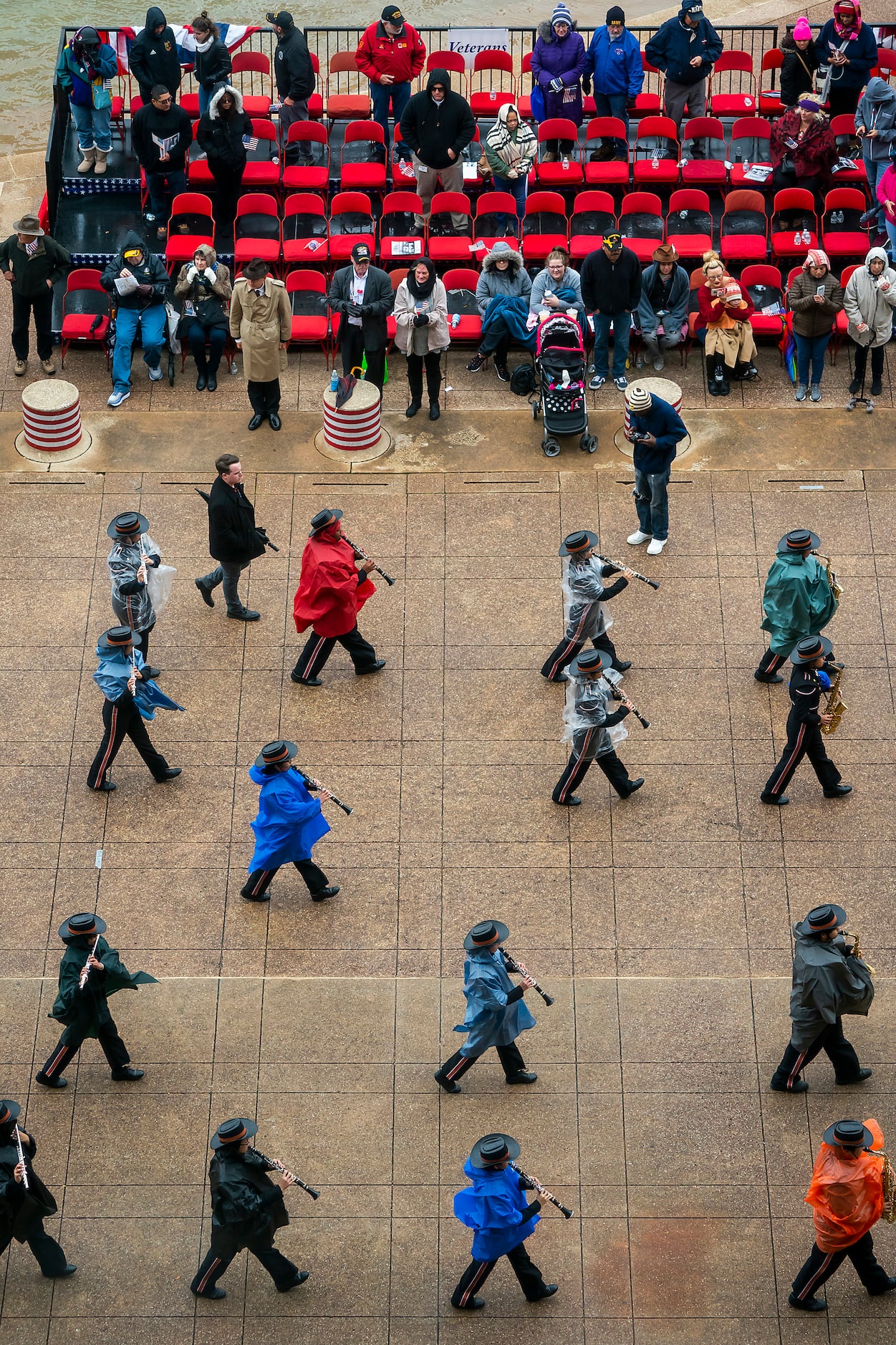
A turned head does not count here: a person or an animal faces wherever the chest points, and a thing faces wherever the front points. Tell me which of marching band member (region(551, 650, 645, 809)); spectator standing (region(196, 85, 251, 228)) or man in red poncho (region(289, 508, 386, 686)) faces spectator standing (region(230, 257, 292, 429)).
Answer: spectator standing (region(196, 85, 251, 228))

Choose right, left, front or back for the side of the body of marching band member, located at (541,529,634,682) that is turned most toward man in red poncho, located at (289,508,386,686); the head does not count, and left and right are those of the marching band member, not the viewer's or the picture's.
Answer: back

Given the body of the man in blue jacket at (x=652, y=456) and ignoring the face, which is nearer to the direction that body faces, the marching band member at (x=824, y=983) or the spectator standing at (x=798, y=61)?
the marching band member

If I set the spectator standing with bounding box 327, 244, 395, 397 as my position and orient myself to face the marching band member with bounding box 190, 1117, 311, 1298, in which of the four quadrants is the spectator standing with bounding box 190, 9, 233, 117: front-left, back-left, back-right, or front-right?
back-right

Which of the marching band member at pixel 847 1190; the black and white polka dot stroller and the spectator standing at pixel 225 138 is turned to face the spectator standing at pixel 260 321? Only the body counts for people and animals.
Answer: the spectator standing at pixel 225 138

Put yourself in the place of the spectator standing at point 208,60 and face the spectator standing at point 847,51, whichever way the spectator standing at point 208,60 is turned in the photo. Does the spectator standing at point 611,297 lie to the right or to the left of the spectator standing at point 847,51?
right

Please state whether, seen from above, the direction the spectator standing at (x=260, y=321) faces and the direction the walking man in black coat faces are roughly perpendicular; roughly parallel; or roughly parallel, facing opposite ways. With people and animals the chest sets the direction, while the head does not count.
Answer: roughly perpendicular

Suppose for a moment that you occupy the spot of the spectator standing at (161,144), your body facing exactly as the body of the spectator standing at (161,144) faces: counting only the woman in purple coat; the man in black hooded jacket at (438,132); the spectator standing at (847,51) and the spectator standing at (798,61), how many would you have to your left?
4

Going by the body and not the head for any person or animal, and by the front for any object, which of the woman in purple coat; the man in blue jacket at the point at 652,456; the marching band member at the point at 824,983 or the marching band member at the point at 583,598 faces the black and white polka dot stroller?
the woman in purple coat

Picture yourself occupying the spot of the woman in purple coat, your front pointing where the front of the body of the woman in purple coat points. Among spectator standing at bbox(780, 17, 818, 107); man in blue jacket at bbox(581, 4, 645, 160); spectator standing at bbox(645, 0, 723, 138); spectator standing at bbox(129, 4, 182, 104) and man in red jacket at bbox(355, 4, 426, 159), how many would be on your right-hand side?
2

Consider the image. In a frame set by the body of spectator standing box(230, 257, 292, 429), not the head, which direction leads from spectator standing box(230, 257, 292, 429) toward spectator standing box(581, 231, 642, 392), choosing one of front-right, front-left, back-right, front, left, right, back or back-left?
left

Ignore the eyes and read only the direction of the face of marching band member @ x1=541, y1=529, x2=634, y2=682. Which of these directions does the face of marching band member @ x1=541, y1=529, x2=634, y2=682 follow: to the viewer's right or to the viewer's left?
to the viewer's right

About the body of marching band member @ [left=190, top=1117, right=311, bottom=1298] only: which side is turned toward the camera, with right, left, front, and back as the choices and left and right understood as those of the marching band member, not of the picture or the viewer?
right

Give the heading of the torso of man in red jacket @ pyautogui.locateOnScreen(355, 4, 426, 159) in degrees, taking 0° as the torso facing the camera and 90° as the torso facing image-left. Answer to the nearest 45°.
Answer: approximately 0°

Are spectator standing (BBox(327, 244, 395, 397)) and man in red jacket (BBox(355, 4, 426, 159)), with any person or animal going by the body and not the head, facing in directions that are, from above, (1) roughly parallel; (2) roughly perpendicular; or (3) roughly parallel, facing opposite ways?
roughly parallel

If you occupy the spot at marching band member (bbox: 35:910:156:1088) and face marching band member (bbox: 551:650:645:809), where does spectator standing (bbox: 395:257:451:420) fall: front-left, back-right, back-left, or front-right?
front-left

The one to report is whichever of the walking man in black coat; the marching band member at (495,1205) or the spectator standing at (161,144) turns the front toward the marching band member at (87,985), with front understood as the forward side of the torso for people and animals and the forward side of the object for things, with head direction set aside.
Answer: the spectator standing

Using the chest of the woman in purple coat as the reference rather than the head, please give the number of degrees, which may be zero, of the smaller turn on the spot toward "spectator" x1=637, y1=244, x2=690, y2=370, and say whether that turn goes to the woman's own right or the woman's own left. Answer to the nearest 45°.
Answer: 0° — they already face them

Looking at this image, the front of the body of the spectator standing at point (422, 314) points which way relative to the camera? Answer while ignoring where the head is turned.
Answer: toward the camera

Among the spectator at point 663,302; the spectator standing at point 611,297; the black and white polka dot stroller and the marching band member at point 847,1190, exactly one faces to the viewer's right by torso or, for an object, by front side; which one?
the marching band member

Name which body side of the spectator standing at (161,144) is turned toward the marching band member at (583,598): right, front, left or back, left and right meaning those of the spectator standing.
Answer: front

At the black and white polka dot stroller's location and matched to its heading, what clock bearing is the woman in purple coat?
The woman in purple coat is roughly at 6 o'clock from the black and white polka dot stroller.

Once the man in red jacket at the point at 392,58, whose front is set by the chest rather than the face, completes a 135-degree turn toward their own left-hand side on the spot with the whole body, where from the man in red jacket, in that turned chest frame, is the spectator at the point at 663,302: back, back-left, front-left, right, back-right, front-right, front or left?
right
